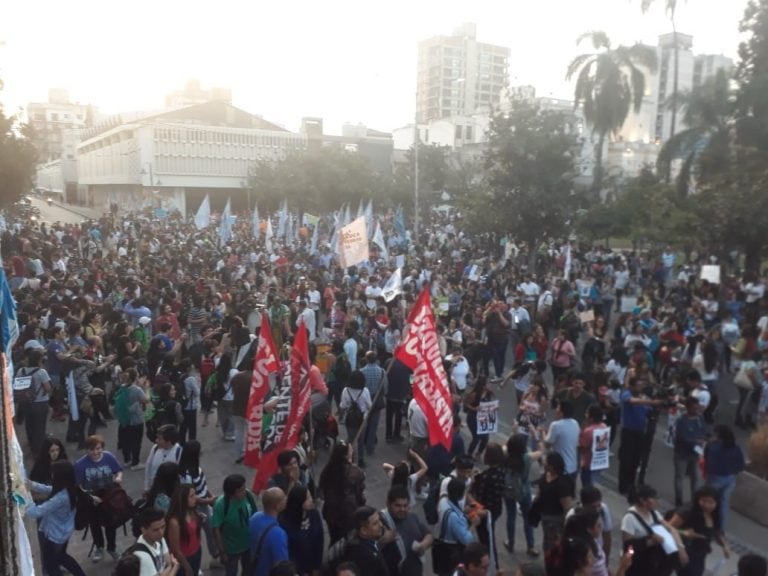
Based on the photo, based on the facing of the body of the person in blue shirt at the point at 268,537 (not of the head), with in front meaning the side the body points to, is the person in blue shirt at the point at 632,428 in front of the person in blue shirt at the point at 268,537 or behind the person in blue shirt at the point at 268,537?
in front

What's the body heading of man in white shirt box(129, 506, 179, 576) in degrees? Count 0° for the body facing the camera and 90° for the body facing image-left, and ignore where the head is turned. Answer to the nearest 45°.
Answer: approximately 315°

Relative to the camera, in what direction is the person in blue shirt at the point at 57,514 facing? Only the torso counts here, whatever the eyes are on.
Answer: to the viewer's left

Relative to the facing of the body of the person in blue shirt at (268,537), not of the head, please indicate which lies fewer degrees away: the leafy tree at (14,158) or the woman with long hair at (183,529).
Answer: the leafy tree

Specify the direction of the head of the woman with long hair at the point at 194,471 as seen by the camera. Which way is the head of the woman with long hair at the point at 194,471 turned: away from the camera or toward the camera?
away from the camera

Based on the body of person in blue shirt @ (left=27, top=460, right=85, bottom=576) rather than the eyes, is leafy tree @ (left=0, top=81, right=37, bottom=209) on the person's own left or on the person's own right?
on the person's own right

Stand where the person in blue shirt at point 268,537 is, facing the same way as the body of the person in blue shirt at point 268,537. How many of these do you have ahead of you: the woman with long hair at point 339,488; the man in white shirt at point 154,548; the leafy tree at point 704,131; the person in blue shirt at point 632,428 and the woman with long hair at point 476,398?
4

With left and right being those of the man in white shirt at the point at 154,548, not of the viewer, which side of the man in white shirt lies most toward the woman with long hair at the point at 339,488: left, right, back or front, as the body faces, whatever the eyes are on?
left

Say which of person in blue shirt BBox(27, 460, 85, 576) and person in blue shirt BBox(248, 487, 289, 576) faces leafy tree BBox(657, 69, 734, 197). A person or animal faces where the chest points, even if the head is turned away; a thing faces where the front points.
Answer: person in blue shirt BBox(248, 487, 289, 576)

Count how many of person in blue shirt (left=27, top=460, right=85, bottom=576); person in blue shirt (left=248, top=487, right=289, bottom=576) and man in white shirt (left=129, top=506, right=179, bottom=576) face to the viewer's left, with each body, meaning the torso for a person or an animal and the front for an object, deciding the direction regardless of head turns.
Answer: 1

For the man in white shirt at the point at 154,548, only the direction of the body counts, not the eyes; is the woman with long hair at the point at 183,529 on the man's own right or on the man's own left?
on the man's own left

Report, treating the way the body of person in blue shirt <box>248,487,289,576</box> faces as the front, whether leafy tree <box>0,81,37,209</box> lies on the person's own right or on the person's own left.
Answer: on the person's own left

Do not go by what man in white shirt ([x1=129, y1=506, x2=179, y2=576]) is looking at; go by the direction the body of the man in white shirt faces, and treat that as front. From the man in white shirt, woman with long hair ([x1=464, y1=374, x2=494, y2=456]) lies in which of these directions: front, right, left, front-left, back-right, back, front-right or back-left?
left

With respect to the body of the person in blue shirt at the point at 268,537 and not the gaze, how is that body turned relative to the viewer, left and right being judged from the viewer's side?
facing away from the viewer and to the right of the viewer
